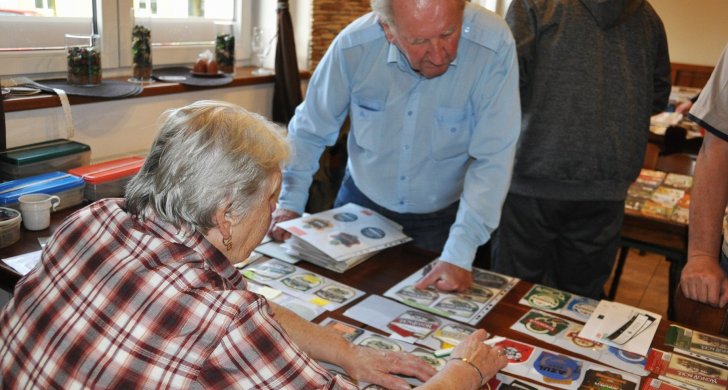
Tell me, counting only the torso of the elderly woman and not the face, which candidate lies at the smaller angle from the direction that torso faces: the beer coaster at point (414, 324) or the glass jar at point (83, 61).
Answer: the beer coaster

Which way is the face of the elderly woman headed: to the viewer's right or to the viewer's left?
to the viewer's right

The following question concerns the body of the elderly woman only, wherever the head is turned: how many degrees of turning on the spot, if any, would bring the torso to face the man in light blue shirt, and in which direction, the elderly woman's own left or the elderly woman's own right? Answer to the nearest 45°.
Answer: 0° — they already face them

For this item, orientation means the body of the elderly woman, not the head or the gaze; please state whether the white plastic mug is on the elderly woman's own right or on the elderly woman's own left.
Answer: on the elderly woman's own left

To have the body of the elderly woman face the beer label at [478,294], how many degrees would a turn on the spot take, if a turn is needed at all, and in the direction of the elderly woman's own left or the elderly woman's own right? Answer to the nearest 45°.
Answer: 0° — they already face it

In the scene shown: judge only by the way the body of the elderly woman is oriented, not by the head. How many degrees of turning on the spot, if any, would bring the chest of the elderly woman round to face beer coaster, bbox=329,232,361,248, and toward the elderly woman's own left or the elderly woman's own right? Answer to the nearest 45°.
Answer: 0° — they already face it

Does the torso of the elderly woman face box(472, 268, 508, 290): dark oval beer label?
yes

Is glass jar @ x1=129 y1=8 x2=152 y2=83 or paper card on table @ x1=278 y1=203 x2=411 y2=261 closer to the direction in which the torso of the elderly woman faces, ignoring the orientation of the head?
the paper card on table

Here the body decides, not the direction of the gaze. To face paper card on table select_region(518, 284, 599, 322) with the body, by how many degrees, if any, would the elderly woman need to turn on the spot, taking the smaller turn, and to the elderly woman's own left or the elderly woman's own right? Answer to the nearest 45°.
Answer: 0° — they already face it

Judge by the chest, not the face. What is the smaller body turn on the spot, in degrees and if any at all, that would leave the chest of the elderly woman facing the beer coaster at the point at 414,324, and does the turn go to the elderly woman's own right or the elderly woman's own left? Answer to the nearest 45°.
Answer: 0° — they already face it

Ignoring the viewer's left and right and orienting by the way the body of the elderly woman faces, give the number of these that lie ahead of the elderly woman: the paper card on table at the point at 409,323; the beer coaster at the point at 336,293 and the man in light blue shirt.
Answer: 3

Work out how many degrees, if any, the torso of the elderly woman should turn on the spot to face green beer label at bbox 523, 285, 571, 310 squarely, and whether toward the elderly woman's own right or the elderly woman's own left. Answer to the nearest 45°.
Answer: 0° — they already face it

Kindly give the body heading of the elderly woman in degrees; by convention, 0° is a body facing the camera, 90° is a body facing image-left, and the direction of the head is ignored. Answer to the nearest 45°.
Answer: approximately 225°
